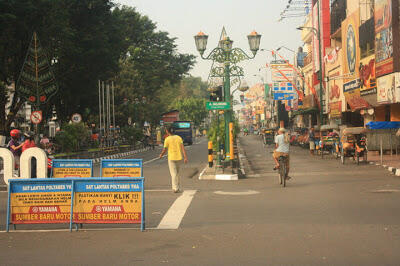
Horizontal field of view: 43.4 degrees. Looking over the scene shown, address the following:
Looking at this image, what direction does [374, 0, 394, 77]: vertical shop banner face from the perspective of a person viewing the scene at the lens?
facing the viewer and to the left of the viewer

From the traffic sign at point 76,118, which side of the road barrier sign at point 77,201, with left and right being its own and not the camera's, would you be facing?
back

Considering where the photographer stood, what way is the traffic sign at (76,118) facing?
facing the viewer

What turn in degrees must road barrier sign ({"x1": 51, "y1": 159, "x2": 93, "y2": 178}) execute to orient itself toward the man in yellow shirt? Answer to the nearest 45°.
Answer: approximately 90° to its left

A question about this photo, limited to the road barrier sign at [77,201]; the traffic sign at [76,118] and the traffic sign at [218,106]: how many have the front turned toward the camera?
3

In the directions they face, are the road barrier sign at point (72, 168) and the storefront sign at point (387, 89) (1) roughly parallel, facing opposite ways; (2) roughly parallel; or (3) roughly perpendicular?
roughly perpendicular

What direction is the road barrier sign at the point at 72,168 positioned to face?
toward the camera

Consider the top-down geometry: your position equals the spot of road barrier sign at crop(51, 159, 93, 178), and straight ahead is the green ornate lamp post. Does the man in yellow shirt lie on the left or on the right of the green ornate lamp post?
right

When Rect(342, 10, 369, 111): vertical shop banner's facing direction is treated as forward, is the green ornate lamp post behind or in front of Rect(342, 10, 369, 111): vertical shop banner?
in front

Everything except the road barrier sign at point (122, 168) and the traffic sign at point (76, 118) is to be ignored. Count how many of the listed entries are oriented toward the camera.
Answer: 2

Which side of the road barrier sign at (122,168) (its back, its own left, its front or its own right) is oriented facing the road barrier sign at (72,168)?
right
